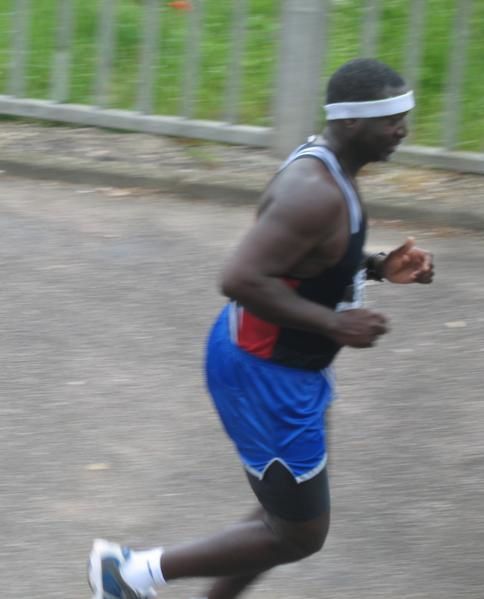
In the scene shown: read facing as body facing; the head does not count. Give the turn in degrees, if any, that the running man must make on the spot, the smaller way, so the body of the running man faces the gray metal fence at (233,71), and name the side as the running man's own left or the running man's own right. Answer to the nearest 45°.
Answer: approximately 90° to the running man's own left

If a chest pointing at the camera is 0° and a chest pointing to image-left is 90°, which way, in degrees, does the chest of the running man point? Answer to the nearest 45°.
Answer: approximately 270°
